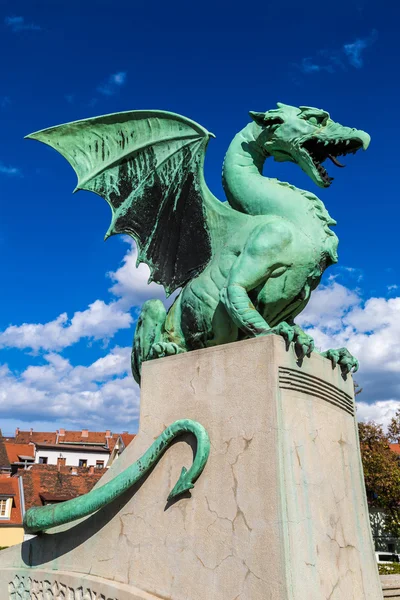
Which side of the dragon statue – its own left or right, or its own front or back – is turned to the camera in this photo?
right

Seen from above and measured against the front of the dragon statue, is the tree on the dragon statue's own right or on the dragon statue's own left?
on the dragon statue's own left
